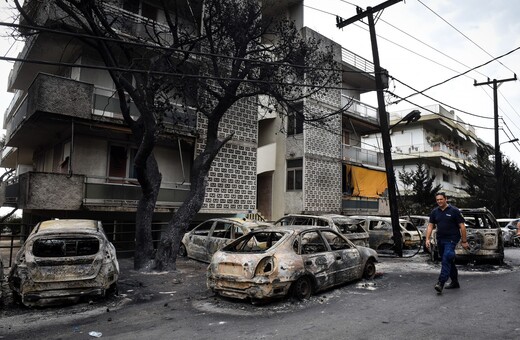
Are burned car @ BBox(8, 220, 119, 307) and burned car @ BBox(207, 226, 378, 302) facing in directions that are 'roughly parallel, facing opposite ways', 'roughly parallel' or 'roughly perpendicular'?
roughly perpendicular

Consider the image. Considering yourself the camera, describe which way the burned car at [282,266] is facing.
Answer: facing away from the viewer and to the right of the viewer

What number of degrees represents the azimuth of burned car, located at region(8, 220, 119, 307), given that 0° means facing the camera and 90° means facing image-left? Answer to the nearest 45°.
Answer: approximately 180°

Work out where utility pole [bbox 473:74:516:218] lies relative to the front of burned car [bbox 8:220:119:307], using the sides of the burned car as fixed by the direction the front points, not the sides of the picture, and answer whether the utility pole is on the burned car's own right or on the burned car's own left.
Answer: on the burned car's own right

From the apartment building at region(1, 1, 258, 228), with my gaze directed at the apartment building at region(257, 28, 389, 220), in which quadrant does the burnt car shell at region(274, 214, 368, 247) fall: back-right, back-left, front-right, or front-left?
front-right

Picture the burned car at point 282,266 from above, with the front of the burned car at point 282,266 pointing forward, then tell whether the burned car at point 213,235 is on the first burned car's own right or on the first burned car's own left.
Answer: on the first burned car's own left

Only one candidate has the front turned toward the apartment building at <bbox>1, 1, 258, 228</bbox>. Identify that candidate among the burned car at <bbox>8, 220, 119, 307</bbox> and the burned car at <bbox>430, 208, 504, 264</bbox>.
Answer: the burned car at <bbox>8, 220, 119, 307</bbox>

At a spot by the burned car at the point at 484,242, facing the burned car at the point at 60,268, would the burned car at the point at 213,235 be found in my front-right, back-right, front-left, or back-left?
front-right

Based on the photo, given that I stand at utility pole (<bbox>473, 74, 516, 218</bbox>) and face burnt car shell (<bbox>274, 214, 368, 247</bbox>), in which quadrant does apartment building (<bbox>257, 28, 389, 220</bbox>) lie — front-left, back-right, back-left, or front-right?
front-right
